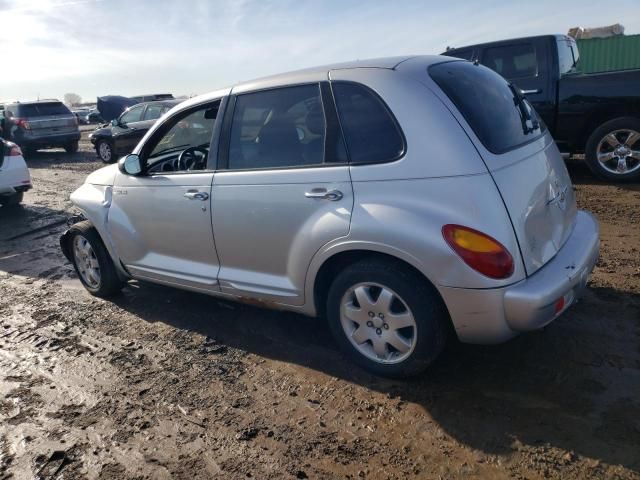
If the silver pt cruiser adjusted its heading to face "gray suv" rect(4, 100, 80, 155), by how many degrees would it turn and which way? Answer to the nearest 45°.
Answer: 0° — it already faces it

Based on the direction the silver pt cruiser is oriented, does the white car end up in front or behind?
in front

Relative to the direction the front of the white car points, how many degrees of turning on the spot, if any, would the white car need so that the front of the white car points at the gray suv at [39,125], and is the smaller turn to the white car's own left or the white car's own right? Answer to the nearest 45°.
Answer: approximately 45° to the white car's own right

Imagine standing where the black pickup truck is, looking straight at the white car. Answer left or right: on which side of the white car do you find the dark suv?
right

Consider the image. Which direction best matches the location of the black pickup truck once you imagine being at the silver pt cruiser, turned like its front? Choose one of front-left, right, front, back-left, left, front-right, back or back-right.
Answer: right

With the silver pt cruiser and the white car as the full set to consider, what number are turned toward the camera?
0

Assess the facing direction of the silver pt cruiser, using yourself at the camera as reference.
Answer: facing away from the viewer and to the left of the viewer

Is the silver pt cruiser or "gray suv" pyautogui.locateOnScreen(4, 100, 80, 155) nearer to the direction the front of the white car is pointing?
the gray suv

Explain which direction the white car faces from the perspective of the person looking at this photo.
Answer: facing away from the viewer and to the left of the viewer
